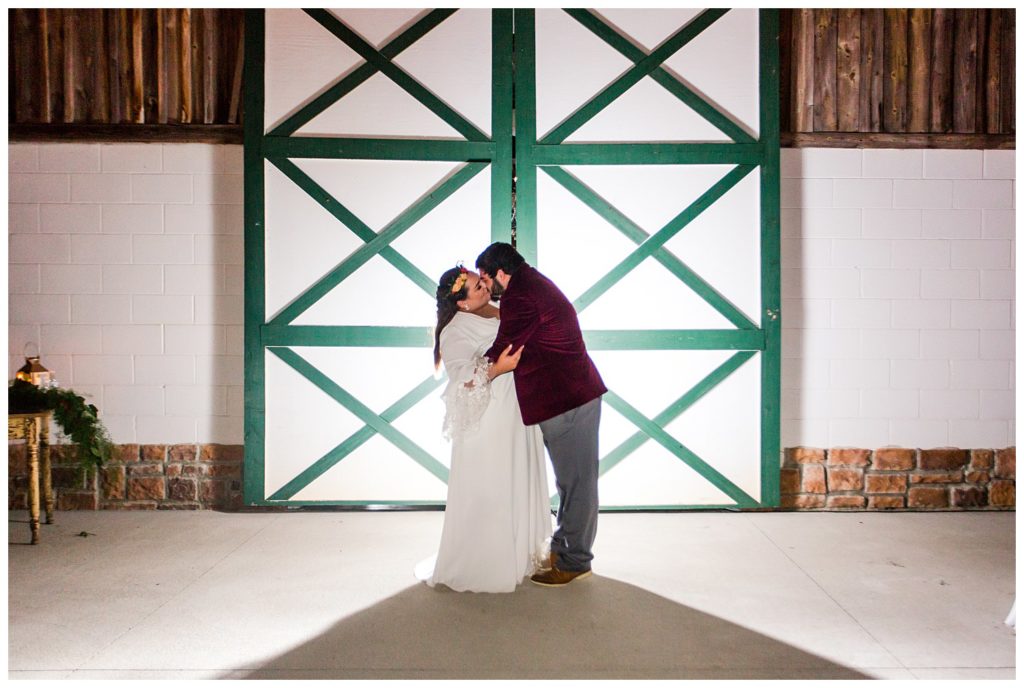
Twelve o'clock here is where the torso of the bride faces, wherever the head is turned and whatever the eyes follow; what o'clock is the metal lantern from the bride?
The metal lantern is roughly at 7 o'clock from the bride.

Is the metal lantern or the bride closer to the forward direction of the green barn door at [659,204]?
the bride

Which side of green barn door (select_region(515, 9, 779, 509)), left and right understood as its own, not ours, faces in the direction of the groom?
front

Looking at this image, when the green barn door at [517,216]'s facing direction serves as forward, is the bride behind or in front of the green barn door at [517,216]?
in front

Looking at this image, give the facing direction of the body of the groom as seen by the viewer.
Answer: to the viewer's left

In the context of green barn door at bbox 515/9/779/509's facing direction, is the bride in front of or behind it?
in front

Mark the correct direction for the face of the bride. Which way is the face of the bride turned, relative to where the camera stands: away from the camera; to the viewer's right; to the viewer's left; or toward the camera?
to the viewer's right

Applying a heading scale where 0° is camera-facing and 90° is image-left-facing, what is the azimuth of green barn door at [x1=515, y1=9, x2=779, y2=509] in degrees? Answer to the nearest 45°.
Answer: approximately 0°

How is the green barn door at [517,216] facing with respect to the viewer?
toward the camera

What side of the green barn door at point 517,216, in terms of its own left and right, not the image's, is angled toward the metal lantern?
right

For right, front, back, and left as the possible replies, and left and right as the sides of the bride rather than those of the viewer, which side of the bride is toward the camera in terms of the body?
right

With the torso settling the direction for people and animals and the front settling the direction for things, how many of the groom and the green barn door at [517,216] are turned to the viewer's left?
1

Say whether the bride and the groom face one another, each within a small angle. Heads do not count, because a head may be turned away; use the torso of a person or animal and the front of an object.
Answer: yes

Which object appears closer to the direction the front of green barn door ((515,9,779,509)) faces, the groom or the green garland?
the groom

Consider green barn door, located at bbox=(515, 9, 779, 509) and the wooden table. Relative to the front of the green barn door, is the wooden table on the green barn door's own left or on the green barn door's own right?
on the green barn door's own right

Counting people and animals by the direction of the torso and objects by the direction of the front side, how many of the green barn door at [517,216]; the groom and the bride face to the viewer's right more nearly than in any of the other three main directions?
1

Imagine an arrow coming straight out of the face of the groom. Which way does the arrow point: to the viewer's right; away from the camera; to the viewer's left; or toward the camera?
to the viewer's left

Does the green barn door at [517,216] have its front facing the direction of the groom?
yes
